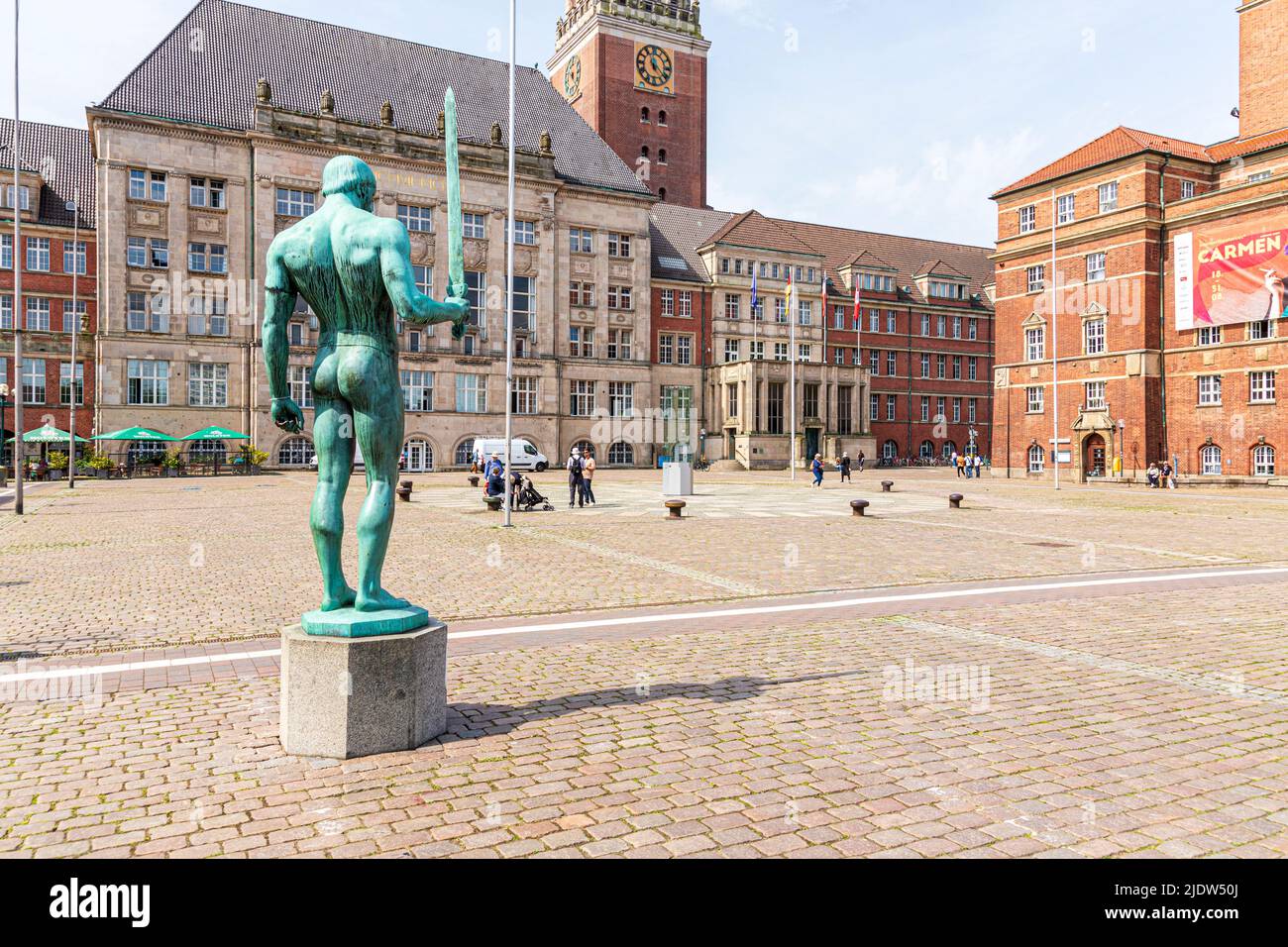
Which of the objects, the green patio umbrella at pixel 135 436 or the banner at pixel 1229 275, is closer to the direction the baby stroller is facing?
the banner

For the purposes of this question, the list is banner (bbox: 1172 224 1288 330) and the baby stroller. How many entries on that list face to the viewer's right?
1

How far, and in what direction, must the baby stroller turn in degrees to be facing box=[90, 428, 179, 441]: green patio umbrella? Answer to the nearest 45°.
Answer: approximately 135° to its left

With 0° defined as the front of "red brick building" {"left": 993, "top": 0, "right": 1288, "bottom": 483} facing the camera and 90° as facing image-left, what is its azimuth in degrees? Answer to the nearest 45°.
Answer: approximately 45°

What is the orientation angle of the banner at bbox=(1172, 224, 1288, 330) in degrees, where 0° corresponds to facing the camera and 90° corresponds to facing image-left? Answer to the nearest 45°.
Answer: approximately 45°

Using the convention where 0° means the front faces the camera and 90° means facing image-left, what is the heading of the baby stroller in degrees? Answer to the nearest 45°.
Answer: approximately 270°

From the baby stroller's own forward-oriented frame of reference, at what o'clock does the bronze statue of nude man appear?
The bronze statue of nude man is roughly at 3 o'clock from the baby stroller.

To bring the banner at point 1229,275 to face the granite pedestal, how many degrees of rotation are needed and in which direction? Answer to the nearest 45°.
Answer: approximately 45° to its left

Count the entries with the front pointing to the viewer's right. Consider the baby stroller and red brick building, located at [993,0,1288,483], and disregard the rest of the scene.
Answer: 1

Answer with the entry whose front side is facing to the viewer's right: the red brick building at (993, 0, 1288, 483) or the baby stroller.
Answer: the baby stroller

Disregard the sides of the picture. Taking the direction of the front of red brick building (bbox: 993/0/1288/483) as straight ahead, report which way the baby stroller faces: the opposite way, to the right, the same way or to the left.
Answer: the opposite way

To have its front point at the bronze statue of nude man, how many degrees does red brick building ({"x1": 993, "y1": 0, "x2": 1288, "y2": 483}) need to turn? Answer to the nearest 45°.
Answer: approximately 45° to its left
